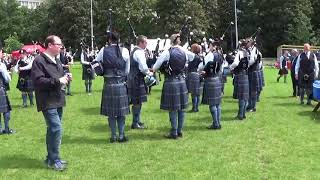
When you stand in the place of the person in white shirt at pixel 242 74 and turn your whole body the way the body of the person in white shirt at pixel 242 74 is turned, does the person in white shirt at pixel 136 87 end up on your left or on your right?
on your left

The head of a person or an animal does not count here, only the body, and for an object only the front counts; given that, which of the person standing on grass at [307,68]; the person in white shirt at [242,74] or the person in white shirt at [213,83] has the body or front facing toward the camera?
the person standing on grass

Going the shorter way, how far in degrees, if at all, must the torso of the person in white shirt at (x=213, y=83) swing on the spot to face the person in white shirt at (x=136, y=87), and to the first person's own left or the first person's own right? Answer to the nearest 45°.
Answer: approximately 45° to the first person's own left

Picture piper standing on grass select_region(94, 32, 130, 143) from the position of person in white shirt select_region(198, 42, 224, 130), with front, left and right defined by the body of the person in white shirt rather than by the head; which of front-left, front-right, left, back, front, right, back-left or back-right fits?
left

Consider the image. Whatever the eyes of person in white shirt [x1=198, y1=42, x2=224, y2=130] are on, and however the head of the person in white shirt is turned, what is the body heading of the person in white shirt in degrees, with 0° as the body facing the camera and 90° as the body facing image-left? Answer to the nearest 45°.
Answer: approximately 135°

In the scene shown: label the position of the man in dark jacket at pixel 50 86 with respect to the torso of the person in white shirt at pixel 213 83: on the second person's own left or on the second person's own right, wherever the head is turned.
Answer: on the second person's own left

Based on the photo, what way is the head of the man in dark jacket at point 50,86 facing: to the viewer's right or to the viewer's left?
to the viewer's right

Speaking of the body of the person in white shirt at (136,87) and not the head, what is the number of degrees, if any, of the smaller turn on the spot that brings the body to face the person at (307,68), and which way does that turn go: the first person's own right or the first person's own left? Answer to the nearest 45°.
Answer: approximately 45° to the first person's own left

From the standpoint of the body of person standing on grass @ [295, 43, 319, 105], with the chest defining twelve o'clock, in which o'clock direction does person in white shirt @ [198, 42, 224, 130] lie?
The person in white shirt is roughly at 1 o'clock from the person standing on grass.

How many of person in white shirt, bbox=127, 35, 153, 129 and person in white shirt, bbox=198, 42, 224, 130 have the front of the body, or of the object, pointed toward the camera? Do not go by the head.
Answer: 0

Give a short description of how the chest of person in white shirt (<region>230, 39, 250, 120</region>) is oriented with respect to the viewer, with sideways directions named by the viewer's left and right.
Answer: facing away from the viewer and to the left of the viewer

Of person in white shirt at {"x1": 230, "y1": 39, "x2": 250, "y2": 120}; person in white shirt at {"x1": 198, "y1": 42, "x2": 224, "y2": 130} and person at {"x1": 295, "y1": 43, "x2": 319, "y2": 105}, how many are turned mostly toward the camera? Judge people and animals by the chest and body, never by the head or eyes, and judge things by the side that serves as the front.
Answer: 1

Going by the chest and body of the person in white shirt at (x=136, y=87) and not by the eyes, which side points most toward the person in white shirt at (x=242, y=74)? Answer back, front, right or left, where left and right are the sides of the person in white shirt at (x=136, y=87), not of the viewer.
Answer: front

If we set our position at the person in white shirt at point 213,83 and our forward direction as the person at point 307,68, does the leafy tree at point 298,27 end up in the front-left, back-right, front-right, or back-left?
front-left

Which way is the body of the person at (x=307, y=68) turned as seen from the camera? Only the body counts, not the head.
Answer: toward the camera
